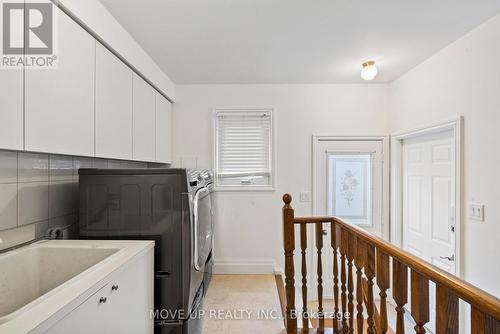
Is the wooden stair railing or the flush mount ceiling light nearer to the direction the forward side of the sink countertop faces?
the wooden stair railing

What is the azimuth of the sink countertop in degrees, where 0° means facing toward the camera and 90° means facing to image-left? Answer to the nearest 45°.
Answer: approximately 315°

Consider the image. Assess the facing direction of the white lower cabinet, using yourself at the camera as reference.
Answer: facing the viewer and to the right of the viewer

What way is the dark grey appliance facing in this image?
to the viewer's right

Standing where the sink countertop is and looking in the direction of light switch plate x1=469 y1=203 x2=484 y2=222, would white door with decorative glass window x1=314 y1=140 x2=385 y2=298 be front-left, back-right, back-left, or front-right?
front-left

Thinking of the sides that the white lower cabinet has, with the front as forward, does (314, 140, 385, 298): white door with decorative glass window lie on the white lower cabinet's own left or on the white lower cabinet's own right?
on the white lower cabinet's own left

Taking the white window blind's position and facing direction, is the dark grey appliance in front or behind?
in front

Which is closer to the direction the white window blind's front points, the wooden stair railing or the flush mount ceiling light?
the wooden stair railing

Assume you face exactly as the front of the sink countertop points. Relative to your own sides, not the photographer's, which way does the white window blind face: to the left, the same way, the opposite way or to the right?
to the right

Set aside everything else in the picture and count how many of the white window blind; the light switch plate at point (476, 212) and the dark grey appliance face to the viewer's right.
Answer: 1

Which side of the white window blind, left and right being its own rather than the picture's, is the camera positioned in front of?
front

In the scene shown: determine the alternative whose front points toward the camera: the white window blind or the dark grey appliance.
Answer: the white window blind

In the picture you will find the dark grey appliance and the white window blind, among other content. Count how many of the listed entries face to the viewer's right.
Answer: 1

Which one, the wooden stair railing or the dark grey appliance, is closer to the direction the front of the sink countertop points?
the wooden stair railing

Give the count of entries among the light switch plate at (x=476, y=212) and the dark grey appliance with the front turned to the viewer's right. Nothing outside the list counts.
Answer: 1

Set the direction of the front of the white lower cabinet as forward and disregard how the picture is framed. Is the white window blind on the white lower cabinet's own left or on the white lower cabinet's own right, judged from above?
on the white lower cabinet's own left
